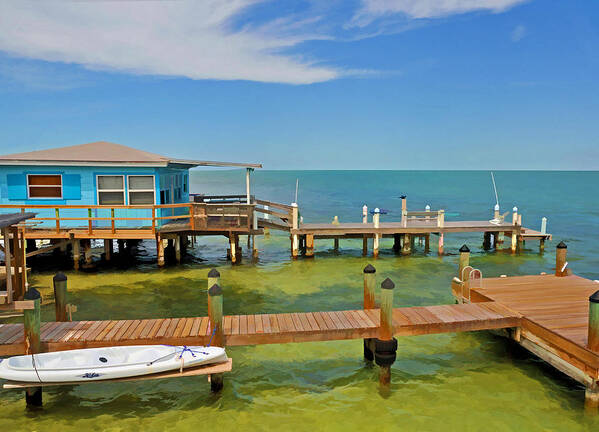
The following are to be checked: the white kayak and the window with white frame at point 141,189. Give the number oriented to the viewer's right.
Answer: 1

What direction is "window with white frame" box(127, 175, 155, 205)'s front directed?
toward the camera

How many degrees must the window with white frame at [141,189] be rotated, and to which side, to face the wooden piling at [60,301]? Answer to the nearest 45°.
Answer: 0° — it already faces it

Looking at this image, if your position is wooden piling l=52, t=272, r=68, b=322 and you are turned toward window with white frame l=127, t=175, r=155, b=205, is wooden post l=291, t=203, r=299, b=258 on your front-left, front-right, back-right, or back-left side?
front-right

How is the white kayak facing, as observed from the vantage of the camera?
facing to the right of the viewer

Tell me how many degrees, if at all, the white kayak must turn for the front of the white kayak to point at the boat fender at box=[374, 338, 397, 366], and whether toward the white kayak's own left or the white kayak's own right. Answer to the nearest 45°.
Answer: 0° — it already faces it

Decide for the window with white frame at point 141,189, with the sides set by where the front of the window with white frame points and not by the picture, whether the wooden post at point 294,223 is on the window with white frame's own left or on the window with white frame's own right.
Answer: on the window with white frame's own left

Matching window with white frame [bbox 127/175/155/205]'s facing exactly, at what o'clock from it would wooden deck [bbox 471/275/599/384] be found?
The wooden deck is roughly at 11 o'clock from the window with white frame.

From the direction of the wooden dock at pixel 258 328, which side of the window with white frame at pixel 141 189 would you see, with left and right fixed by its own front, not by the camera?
front

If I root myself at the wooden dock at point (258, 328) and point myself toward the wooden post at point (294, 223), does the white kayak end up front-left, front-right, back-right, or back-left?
back-left

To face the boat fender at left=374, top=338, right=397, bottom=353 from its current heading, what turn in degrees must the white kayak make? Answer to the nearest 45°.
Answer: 0° — it already faces it

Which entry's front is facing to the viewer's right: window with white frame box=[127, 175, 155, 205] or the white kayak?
the white kayak

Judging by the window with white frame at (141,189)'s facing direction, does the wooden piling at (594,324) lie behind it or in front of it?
in front
